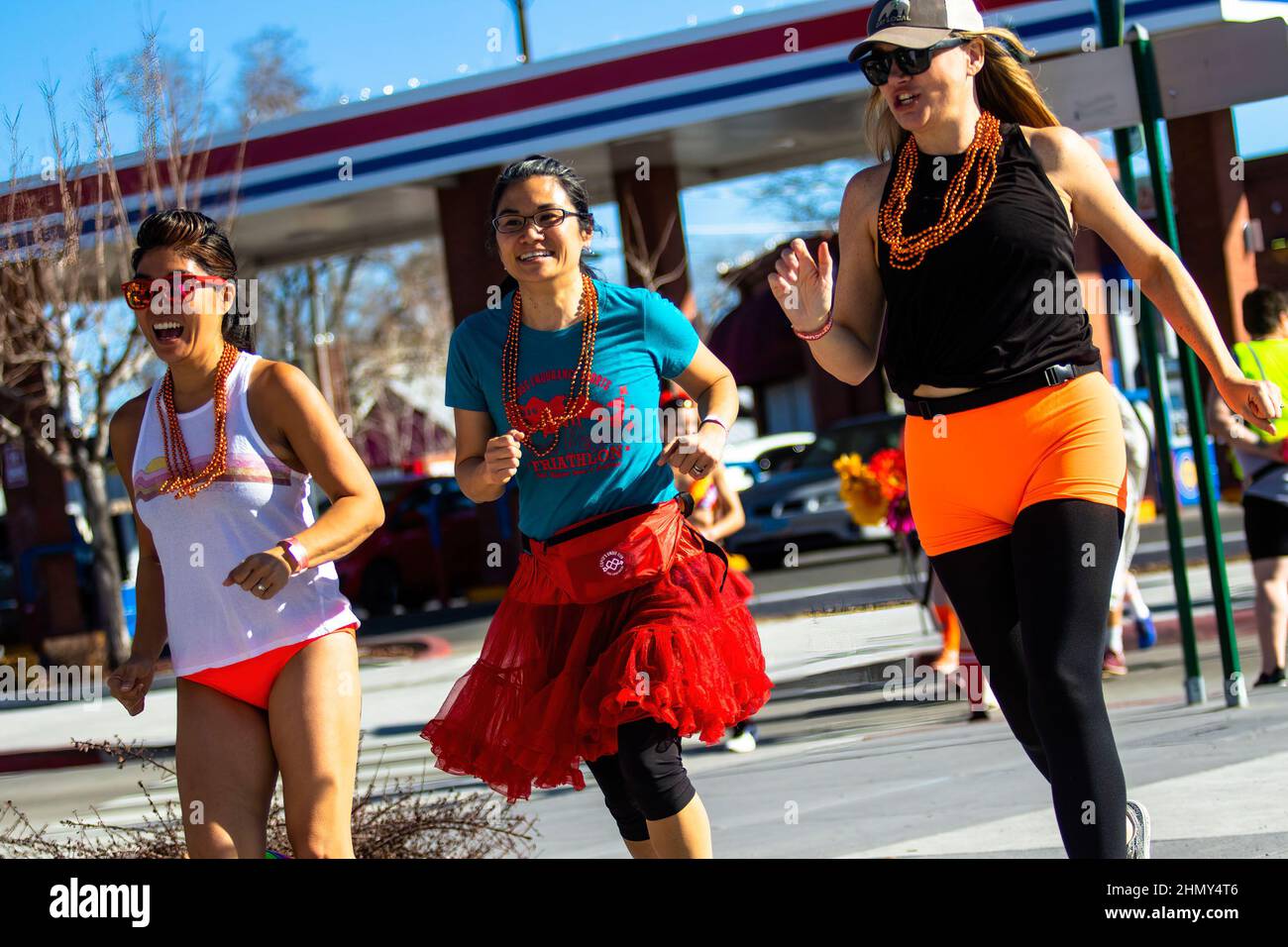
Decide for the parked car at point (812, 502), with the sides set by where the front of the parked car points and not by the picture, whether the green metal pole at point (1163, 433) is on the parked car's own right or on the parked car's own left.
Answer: on the parked car's own left

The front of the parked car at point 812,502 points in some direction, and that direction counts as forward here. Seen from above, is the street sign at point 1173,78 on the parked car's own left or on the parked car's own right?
on the parked car's own left

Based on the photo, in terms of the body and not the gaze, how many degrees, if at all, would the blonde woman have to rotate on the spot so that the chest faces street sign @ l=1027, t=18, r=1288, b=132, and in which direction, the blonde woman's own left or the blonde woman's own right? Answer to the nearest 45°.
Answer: approximately 135° to the blonde woman's own right
